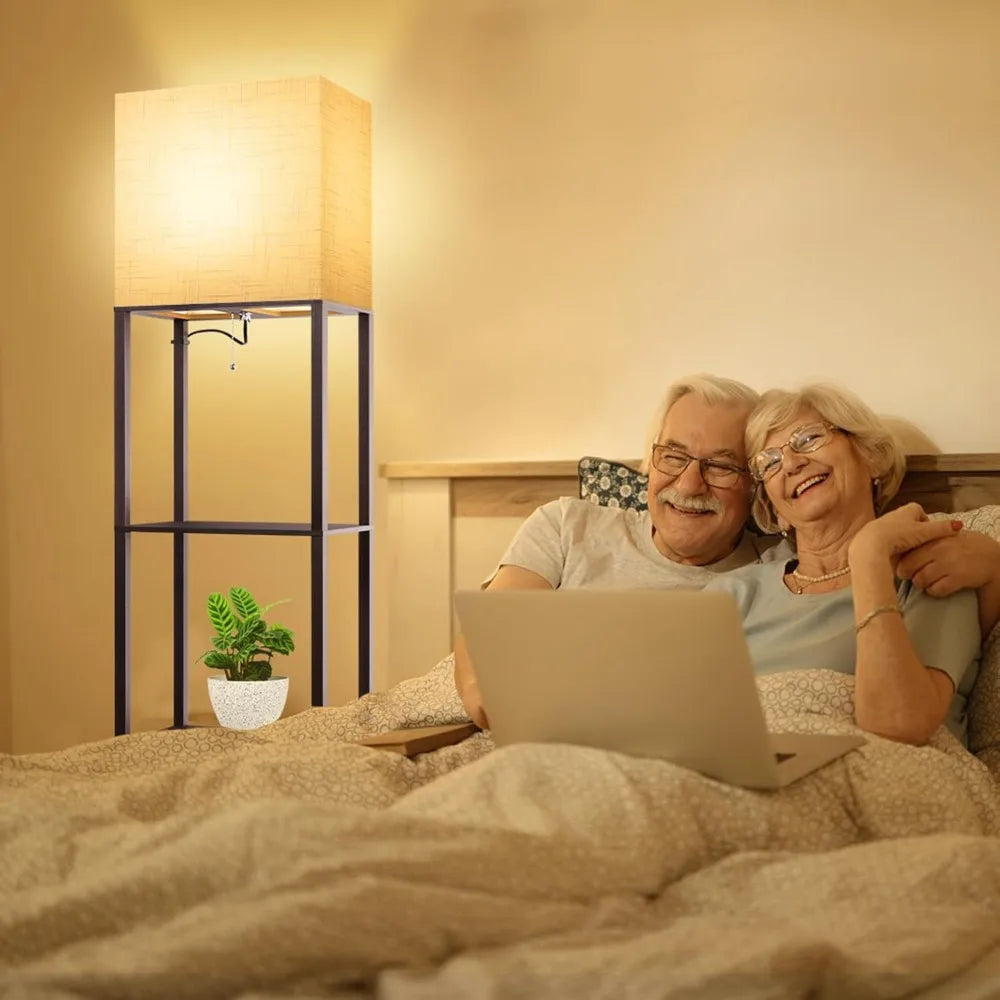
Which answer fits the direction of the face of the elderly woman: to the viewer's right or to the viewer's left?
to the viewer's left

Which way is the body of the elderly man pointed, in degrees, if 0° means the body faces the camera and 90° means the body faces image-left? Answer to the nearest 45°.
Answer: approximately 0°

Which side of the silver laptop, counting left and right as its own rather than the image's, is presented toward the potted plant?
left

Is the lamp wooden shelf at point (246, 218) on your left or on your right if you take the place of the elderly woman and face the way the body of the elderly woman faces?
on your right

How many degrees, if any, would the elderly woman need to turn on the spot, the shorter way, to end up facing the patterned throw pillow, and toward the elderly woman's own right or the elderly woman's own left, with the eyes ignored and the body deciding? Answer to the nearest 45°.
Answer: approximately 90° to the elderly woman's own right

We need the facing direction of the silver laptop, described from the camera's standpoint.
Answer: facing away from the viewer and to the right of the viewer

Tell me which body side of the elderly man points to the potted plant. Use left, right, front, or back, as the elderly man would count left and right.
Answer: right

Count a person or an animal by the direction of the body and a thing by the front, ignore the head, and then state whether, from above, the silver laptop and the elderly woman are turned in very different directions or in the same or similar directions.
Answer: very different directions
